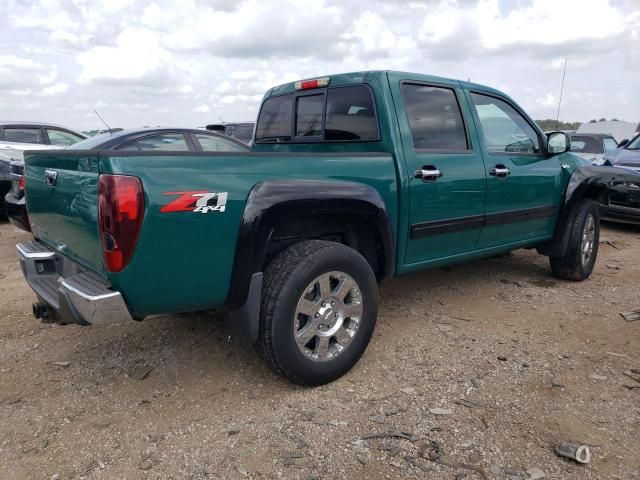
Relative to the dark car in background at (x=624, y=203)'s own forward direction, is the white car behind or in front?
in front

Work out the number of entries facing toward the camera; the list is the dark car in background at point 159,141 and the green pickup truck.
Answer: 0

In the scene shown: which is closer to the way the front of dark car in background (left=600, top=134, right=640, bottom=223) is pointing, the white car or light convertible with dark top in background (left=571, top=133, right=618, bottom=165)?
the white car

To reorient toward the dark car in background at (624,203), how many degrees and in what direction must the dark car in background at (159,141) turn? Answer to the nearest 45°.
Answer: approximately 45° to its right

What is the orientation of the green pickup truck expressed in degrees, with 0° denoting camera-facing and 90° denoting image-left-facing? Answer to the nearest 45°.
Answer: approximately 225°

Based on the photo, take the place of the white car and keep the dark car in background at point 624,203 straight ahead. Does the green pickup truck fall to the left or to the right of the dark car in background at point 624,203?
right

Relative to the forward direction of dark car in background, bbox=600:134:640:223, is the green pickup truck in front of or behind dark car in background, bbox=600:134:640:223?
in front

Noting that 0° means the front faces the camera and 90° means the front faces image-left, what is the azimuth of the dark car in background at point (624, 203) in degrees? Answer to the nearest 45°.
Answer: approximately 45°

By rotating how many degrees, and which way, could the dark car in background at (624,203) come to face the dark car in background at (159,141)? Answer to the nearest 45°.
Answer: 0° — it already faces it

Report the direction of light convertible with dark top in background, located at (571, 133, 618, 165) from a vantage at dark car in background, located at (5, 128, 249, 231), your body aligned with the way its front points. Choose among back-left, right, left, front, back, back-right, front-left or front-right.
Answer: front-right

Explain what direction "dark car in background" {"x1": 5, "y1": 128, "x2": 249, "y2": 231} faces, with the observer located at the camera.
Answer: facing away from the viewer and to the right of the viewer

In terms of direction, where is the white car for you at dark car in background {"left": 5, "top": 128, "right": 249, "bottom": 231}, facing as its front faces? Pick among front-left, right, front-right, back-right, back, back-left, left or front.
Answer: left
